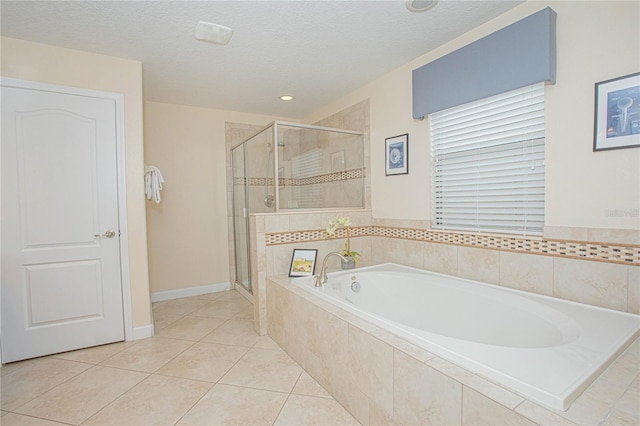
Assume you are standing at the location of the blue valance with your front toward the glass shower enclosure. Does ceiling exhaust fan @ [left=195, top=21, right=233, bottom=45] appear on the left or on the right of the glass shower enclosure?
left

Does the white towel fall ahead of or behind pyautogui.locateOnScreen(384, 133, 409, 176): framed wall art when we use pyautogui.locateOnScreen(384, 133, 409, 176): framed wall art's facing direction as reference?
ahead

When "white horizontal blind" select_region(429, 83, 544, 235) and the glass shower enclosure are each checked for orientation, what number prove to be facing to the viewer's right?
0

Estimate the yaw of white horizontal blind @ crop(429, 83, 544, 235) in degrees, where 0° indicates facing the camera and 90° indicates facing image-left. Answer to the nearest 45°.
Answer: approximately 45°

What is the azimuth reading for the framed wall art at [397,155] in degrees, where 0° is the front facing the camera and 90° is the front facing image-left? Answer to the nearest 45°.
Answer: approximately 45°

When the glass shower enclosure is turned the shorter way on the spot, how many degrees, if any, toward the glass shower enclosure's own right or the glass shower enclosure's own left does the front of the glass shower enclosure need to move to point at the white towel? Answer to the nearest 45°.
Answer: approximately 45° to the glass shower enclosure's own right

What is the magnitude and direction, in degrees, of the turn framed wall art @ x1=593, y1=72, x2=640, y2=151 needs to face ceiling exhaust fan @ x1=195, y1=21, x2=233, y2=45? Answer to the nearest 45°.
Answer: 0° — it already faces it

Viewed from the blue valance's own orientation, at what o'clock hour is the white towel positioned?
The white towel is roughly at 1 o'clock from the blue valance.

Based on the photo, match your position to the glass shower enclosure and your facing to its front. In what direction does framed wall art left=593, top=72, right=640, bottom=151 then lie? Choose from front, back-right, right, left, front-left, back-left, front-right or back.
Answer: left

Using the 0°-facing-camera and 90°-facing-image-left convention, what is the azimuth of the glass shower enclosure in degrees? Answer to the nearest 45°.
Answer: approximately 45°

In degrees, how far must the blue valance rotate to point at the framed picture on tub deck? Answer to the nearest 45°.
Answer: approximately 45° to its right

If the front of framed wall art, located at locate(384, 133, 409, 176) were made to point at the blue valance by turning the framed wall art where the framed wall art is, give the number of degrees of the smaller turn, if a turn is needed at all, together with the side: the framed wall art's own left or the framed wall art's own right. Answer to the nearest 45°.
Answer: approximately 90° to the framed wall art's own left

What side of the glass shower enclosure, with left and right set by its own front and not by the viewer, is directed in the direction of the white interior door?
front

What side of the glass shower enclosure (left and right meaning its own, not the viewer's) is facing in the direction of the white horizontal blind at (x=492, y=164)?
left

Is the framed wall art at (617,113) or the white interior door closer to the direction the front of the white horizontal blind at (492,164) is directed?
the white interior door

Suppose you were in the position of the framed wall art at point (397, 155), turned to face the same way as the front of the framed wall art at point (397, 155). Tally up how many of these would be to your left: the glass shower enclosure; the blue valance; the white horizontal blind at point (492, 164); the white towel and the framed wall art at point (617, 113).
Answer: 3
